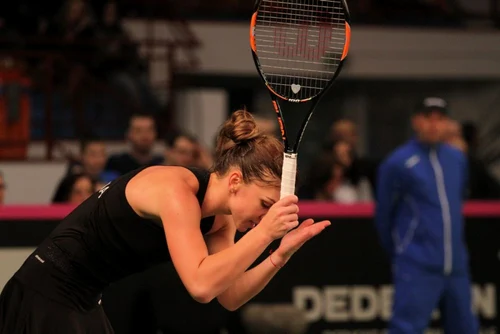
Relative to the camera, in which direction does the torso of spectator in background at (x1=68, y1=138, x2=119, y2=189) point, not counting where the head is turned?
toward the camera

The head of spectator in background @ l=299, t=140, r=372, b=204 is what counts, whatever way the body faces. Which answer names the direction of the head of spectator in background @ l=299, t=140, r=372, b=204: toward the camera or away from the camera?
toward the camera

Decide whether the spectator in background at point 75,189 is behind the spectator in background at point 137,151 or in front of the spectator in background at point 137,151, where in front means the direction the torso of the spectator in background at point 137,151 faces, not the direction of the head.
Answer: in front

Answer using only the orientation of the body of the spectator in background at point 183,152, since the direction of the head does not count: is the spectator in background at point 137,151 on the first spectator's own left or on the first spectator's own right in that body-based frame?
on the first spectator's own right

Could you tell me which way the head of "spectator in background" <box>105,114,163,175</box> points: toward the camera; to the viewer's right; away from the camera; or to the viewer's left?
toward the camera

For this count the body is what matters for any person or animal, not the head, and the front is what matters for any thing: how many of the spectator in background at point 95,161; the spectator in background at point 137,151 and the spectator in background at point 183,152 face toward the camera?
3

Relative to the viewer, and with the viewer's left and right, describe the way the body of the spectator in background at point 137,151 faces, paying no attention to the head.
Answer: facing the viewer

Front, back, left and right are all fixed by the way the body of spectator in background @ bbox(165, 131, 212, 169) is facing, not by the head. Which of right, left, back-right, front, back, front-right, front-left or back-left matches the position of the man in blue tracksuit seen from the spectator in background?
front-left

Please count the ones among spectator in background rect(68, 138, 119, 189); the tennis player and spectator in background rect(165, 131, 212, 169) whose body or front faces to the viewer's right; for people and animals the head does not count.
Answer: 1

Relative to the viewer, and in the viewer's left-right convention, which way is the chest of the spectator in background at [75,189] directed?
facing the viewer and to the right of the viewer

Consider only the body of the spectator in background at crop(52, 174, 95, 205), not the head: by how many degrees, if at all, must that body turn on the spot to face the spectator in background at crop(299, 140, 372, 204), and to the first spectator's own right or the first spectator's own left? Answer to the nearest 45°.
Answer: approximately 45° to the first spectator's own left

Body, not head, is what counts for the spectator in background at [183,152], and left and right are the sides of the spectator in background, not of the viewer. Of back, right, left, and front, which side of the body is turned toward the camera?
front

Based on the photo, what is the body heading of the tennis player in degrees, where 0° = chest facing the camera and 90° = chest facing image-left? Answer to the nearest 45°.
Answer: approximately 270°

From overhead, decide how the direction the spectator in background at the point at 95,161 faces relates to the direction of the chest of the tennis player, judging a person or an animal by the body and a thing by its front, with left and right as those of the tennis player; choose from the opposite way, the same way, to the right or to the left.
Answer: to the right

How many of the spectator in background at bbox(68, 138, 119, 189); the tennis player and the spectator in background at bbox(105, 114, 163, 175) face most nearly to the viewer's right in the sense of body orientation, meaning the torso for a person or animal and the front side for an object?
1

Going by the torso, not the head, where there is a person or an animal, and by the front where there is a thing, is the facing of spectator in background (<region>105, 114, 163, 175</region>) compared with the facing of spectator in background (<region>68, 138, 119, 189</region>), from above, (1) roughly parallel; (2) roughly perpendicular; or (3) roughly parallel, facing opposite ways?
roughly parallel
